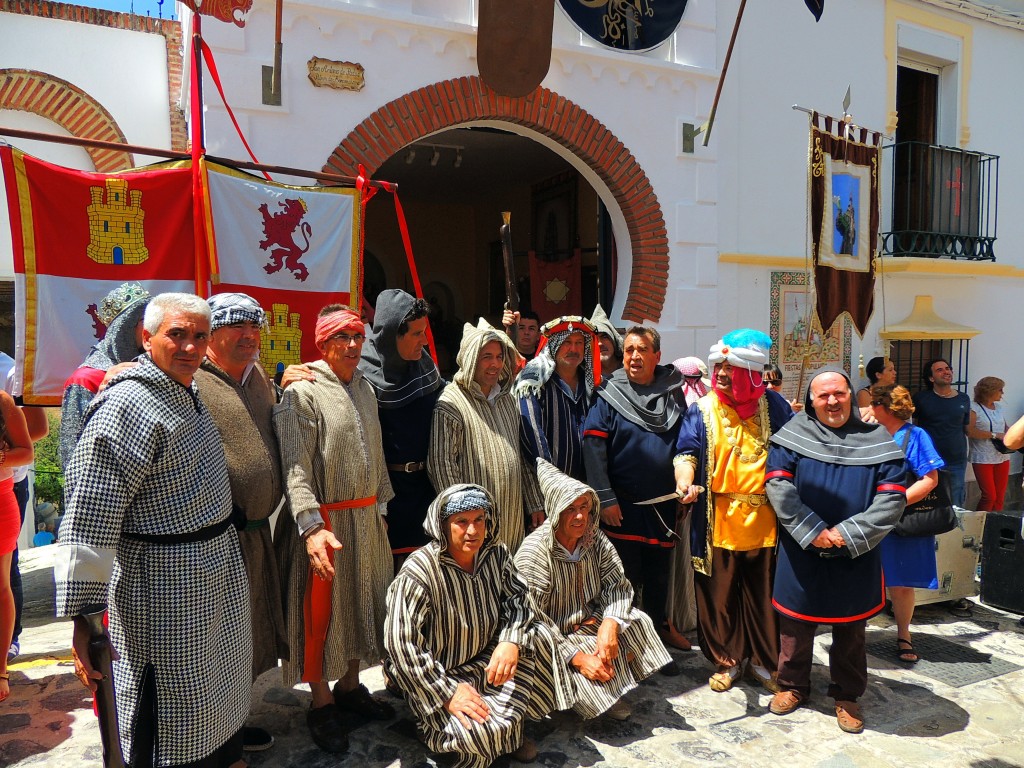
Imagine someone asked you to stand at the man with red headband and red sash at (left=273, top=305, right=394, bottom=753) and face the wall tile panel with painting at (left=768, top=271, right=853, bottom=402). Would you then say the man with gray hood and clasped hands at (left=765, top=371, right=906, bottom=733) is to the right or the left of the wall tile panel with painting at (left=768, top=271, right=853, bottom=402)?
right

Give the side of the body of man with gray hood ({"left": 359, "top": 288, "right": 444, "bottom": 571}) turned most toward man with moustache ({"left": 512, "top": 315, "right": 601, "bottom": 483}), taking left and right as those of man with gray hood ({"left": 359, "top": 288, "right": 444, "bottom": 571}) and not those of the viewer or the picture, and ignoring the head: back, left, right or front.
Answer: left

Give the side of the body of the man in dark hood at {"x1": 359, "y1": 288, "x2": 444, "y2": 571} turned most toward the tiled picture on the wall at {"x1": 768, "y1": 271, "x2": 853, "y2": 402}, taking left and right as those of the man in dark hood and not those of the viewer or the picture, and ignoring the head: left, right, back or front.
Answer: left

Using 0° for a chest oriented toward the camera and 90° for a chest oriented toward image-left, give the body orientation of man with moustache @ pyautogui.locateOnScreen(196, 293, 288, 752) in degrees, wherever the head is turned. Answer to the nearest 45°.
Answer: approximately 315°

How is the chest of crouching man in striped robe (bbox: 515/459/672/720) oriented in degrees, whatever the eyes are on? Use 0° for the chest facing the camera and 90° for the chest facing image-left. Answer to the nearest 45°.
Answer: approximately 315°

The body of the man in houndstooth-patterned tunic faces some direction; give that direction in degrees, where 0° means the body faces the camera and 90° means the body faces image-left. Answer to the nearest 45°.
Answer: approximately 315°

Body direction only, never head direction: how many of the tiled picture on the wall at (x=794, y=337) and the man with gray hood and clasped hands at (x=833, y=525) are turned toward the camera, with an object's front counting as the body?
2

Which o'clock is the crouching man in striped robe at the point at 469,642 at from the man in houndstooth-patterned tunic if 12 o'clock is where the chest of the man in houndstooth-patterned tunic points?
The crouching man in striped robe is roughly at 10 o'clock from the man in houndstooth-patterned tunic.
